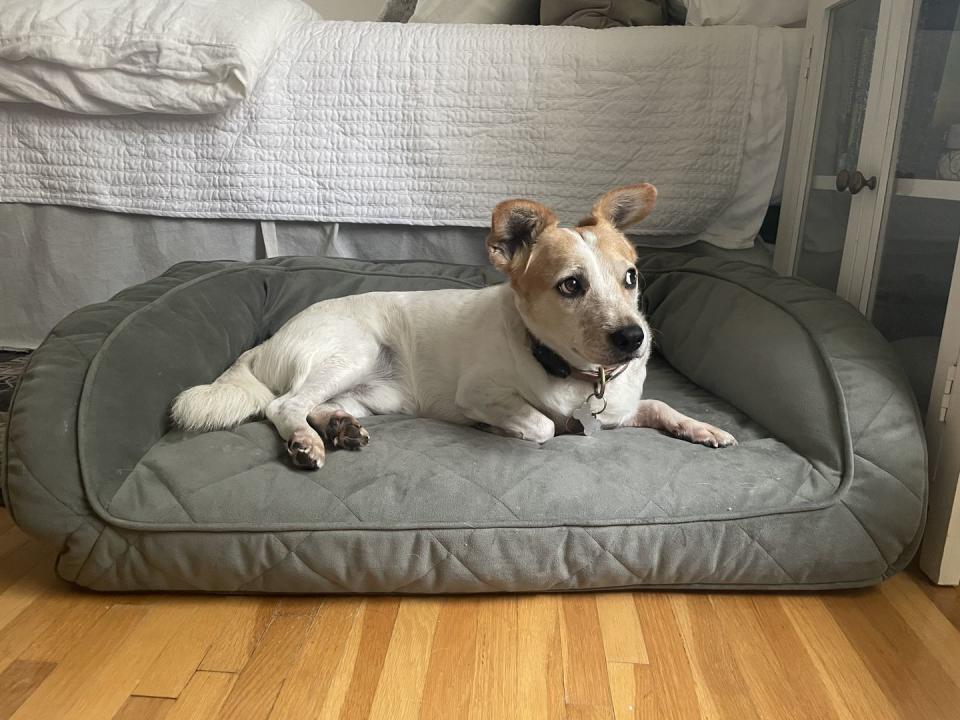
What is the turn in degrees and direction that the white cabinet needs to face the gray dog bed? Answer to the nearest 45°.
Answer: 0° — it already faces it

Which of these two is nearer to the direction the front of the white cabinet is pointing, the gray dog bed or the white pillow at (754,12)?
the gray dog bed

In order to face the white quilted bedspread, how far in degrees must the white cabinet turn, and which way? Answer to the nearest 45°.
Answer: approximately 45° to its right

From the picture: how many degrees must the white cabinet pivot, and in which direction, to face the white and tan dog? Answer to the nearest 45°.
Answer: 0° — it already faces it

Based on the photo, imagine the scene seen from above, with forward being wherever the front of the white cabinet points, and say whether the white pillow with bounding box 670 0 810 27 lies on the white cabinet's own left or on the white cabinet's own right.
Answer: on the white cabinet's own right

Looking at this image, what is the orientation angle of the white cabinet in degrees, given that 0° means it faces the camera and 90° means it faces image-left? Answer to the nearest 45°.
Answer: approximately 45°
